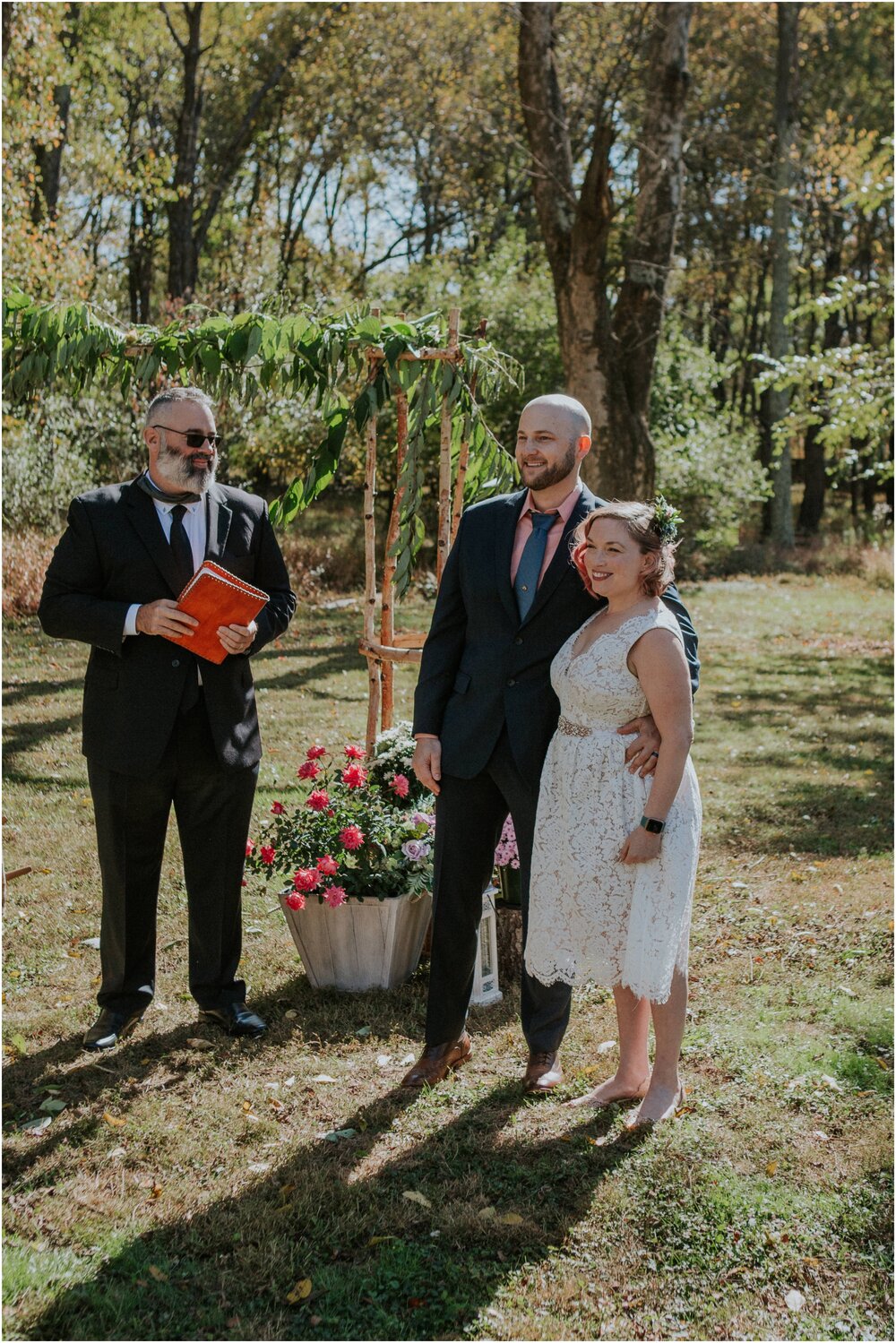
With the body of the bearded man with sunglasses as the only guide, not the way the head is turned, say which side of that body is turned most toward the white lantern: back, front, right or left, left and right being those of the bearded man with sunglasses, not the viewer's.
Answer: left

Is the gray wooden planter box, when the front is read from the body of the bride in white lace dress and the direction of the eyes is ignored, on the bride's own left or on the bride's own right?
on the bride's own right

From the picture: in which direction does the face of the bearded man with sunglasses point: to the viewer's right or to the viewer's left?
to the viewer's right

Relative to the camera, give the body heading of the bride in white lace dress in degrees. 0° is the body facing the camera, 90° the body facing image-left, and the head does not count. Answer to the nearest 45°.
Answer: approximately 45°

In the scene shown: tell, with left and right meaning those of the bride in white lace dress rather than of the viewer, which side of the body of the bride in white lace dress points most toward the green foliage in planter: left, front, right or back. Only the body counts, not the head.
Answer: right

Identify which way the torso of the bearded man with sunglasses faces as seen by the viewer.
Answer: toward the camera

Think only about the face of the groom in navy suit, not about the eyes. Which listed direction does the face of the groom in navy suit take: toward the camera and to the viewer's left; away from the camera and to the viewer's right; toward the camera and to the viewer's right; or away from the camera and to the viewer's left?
toward the camera and to the viewer's left

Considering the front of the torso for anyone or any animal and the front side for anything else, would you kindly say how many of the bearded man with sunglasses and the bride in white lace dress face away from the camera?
0

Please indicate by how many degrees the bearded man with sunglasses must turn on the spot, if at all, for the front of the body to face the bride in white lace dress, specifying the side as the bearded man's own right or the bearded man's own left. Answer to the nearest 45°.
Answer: approximately 45° to the bearded man's own left

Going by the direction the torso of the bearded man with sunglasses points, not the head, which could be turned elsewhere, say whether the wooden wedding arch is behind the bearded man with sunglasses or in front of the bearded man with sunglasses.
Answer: behind

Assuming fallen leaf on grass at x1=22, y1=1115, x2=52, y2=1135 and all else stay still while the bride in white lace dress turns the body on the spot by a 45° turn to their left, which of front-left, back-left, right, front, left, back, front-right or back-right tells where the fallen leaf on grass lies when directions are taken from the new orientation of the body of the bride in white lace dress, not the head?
right
